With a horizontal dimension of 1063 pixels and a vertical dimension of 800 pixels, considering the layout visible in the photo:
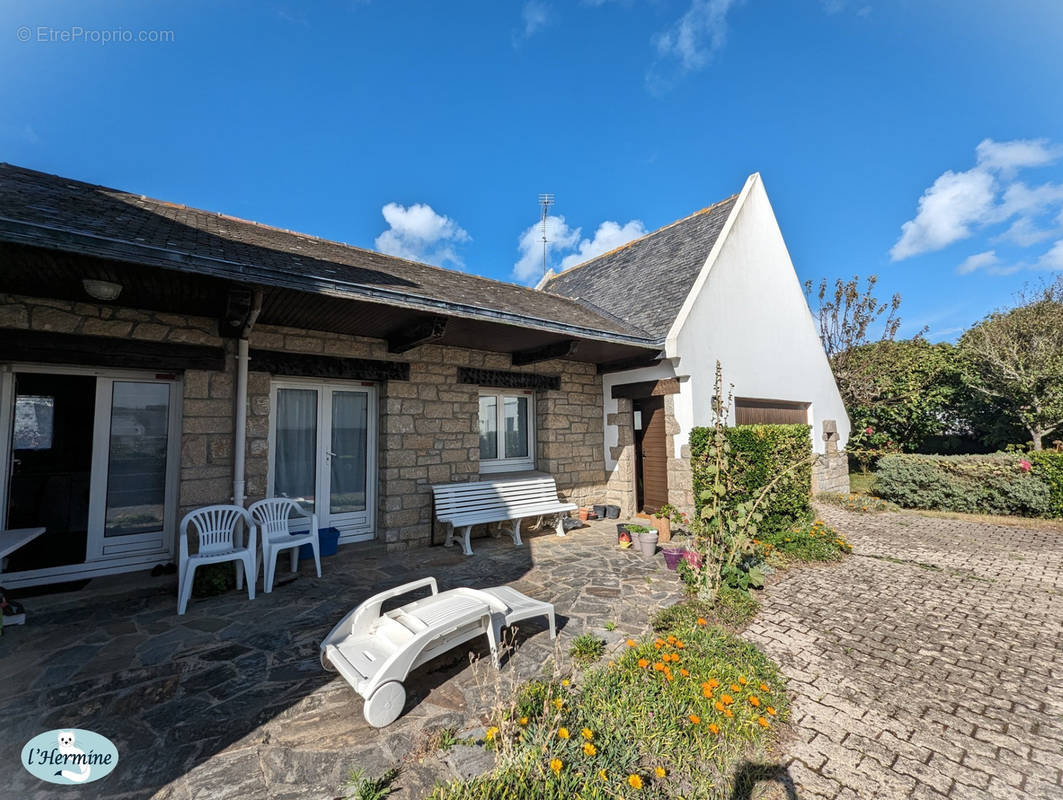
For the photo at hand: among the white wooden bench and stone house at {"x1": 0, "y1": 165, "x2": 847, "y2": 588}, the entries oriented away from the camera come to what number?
0

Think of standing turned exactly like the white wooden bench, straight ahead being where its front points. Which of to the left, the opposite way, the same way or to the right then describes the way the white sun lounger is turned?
to the left

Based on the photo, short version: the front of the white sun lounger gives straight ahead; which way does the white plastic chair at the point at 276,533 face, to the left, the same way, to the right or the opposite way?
to the right

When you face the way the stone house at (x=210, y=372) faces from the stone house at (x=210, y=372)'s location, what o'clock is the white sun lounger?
The white sun lounger is roughly at 12 o'clock from the stone house.

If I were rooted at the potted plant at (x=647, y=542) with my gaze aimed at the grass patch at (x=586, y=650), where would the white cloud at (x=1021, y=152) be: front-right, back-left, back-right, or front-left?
back-left

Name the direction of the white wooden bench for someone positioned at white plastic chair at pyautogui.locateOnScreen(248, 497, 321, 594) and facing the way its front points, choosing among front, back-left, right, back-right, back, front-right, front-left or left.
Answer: front-left

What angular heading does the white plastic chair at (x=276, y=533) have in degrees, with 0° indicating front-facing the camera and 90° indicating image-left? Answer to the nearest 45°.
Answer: approximately 315°

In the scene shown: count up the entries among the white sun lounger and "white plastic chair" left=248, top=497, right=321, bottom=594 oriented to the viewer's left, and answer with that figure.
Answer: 0

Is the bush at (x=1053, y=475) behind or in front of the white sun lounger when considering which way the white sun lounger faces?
in front

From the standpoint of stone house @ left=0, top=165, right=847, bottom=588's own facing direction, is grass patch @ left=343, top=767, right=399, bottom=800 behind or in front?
in front

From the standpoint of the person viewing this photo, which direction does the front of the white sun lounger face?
facing away from the viewer and to the right of the viewer

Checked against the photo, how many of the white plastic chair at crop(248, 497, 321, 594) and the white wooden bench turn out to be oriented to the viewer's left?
0

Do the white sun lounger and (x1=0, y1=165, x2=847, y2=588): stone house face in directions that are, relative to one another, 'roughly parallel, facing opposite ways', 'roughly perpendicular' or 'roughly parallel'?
roughly perpendicular

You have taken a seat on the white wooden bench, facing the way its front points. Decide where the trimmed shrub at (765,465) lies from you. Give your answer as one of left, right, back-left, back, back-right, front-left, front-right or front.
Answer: front-left

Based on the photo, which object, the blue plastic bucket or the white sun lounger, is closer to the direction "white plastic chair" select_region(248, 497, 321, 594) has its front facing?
the white sun lounger
